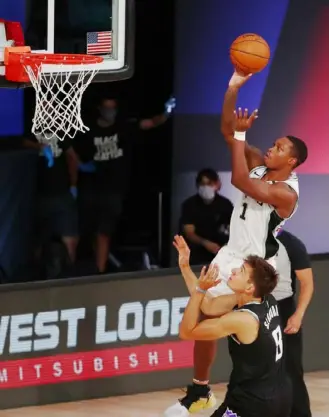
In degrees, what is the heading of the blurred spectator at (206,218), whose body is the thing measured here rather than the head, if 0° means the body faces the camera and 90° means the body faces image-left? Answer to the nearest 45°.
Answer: approximately 0°

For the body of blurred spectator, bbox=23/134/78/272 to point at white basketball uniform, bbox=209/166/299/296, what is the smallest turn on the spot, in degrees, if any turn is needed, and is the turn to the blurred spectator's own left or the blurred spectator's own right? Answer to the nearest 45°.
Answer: approximately 45° to the blurred spectator's own left

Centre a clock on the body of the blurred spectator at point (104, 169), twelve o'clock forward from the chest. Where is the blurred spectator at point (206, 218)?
the blurred spectator at point (206, 218) is roughly at 10 o'clock from the blurred spectator at point (104, 169).

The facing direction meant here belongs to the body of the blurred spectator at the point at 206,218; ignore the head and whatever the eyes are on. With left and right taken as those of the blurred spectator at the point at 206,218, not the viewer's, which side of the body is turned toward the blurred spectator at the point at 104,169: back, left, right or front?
right

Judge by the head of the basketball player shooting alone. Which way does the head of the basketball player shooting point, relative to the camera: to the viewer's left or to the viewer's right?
to the viewer's left

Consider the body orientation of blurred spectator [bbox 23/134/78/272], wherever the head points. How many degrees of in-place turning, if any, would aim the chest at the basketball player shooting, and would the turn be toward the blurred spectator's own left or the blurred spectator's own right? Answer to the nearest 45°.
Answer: approximately 45° to the blurred spectator's own left

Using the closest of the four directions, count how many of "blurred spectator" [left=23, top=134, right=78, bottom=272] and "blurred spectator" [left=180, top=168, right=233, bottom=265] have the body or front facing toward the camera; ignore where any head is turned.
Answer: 2
